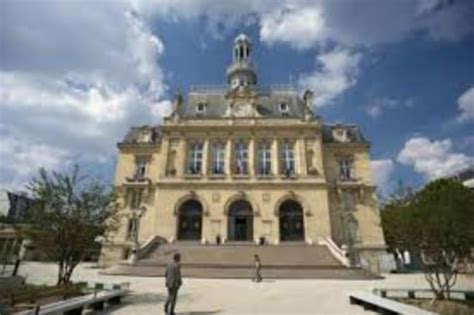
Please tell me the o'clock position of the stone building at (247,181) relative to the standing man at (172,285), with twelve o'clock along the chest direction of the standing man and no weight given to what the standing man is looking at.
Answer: The stone building is roughly at 11 o'clock from the standing man.

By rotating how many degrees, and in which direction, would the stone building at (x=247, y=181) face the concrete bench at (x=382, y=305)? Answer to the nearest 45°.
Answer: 0° — it already faces it

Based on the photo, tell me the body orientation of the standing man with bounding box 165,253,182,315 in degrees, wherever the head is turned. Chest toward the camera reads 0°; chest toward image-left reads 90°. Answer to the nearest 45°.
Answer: approximately 225°

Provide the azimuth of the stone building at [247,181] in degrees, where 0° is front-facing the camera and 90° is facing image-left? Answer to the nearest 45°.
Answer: approximately 0°
